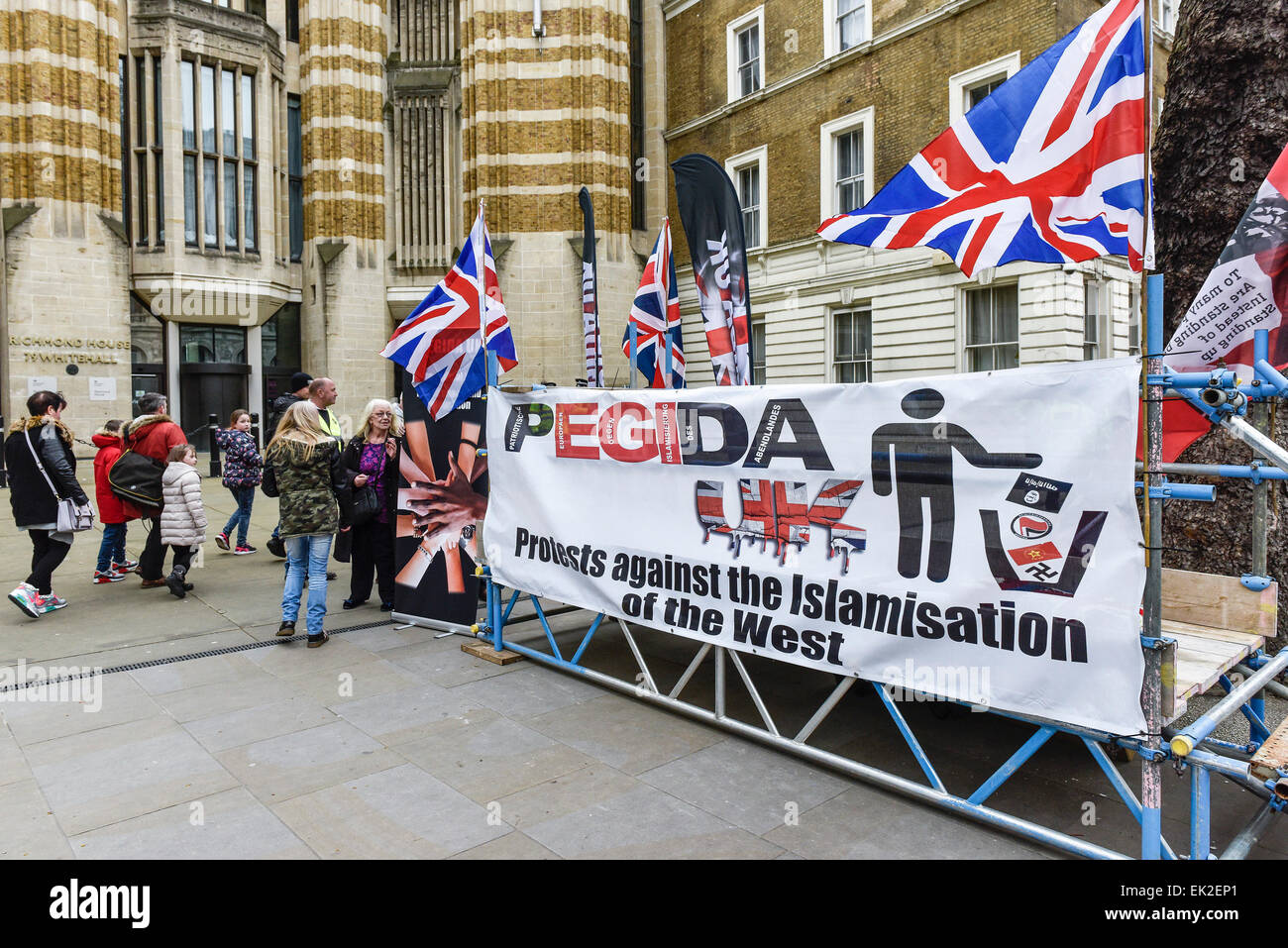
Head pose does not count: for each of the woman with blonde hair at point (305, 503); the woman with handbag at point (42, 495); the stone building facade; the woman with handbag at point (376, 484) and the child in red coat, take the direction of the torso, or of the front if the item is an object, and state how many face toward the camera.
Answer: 2

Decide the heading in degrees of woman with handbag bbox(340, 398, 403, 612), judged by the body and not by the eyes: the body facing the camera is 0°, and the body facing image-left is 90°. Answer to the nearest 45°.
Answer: approximately 0°

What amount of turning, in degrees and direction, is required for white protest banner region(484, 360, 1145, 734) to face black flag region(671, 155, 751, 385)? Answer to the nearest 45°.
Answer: approximately 135° to its right

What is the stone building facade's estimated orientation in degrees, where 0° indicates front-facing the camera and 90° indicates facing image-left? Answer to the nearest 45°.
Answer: approximately 0°

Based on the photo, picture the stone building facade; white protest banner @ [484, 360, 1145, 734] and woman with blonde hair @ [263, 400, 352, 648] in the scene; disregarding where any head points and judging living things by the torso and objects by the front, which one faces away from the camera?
the woman with blonde hair

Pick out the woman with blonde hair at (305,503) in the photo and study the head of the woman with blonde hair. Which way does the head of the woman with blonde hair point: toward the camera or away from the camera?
away from the camera

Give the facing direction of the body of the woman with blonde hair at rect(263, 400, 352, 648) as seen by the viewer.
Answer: away from the camera

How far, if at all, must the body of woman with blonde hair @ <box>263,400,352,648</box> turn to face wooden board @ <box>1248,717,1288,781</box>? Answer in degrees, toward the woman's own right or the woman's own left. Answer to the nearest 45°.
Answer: approximately 135° to the woman's own right
